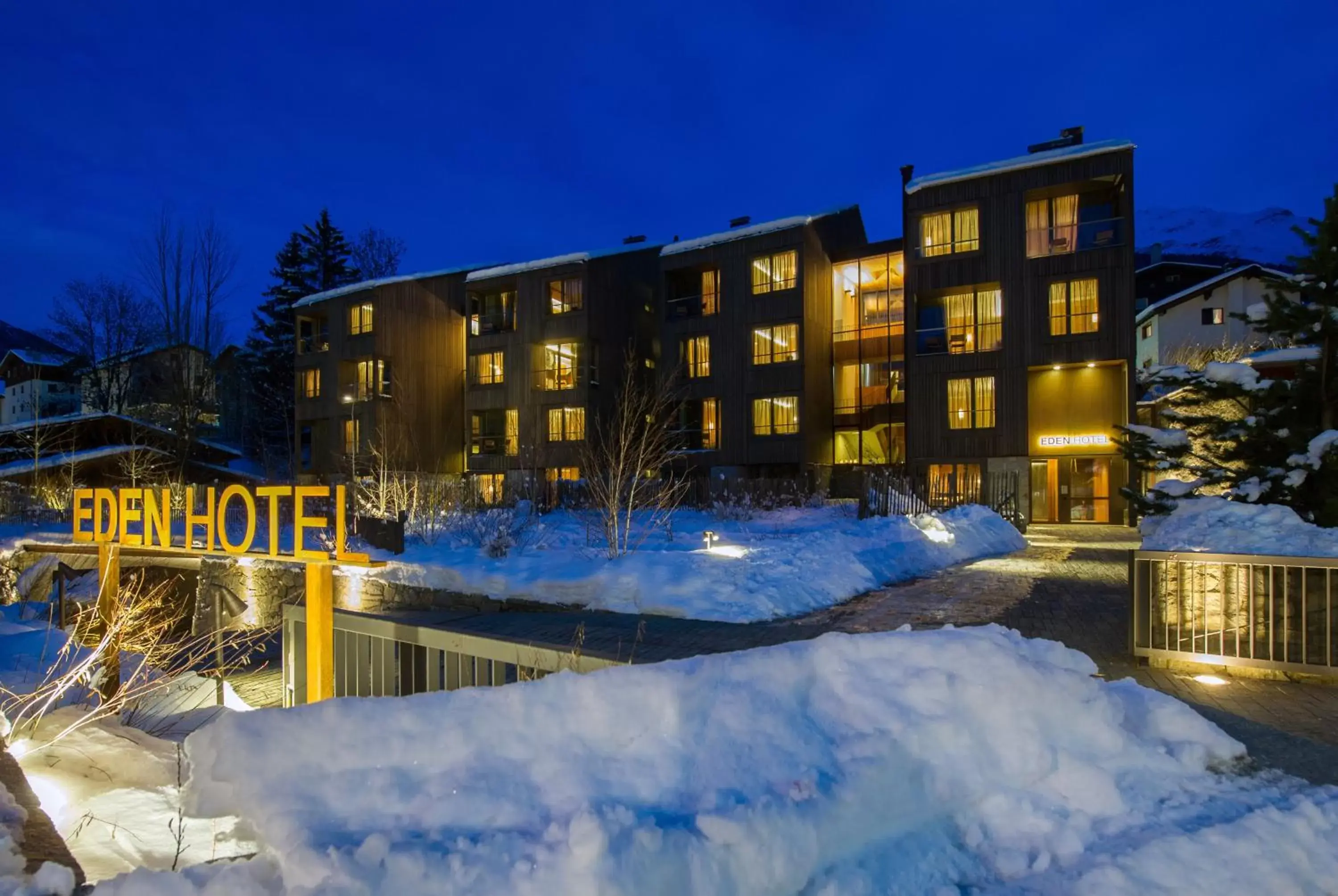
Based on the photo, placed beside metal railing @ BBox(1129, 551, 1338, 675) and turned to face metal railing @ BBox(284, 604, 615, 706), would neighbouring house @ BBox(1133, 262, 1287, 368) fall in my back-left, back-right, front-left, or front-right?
back-right

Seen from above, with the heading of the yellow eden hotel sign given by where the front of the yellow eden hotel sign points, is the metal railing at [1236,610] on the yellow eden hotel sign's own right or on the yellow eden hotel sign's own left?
on the yellow eden hotel sign's own left

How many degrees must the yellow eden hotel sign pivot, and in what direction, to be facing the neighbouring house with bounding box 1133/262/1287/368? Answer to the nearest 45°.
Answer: approximately 135° to its left

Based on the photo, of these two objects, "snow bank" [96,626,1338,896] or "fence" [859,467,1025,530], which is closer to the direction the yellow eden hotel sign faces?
the snow bank

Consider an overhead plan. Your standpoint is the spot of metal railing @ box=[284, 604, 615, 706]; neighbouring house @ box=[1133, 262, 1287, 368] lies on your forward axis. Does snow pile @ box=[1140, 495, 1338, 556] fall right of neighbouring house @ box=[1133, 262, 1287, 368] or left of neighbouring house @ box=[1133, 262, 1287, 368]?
right

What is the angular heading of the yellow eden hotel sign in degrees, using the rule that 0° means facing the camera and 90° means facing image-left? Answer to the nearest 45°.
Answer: approximately 45°

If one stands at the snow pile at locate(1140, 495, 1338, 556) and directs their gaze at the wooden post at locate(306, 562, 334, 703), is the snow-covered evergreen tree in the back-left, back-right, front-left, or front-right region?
back-right

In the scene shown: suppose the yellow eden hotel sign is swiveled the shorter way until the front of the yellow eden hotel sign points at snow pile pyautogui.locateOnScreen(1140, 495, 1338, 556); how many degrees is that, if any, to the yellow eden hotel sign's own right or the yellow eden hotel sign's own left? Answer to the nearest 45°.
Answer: approximately 90° to the yellow eden hotel sign's own left

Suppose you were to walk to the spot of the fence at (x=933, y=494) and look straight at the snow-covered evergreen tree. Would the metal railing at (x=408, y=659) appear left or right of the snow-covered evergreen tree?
right

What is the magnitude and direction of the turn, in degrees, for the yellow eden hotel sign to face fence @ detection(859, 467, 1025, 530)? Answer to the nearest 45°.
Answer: approximately 135° to its left

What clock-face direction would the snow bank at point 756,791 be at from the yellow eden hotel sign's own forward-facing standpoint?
The snow bank is roughly at 10 o'clock from the yellow eden hotel sign.
